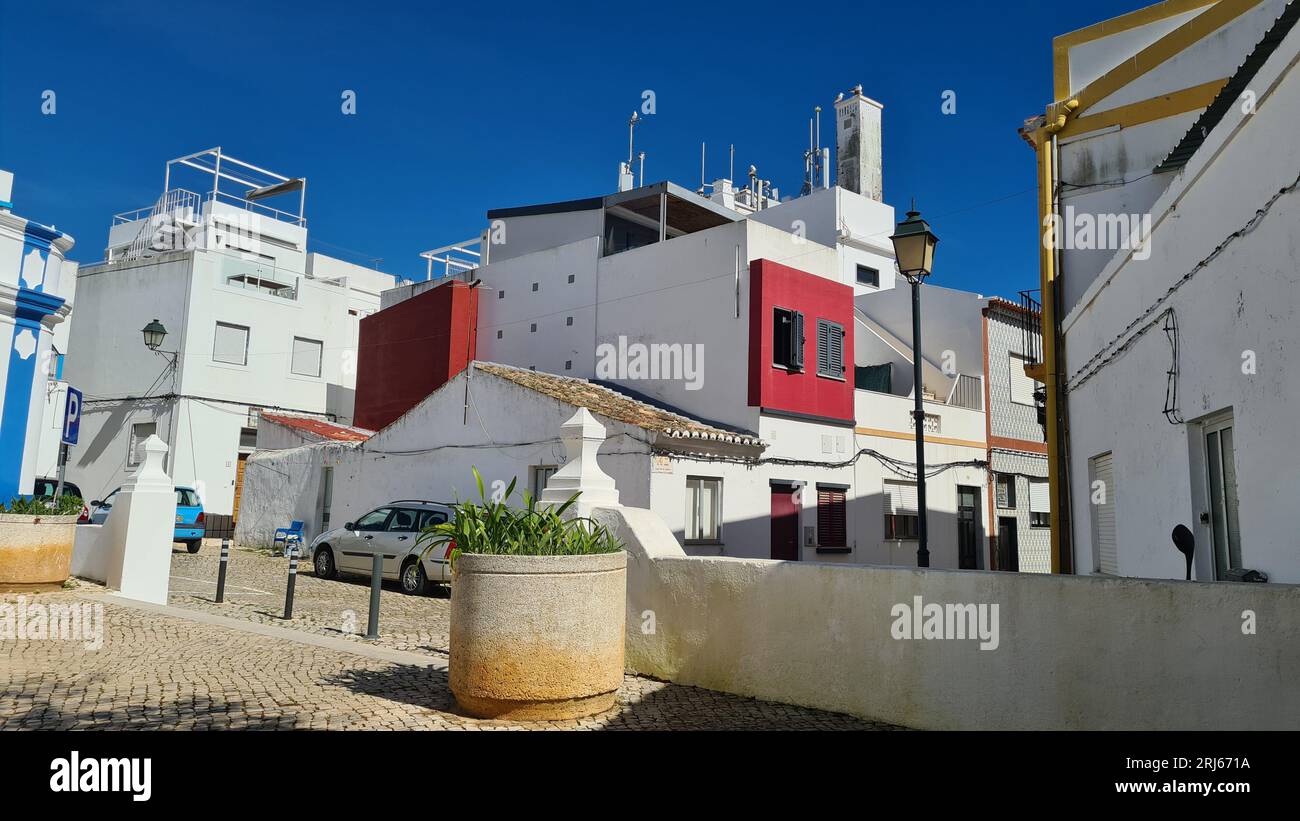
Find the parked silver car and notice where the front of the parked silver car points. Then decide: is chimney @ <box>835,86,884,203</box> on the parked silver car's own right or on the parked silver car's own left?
on the parked silver car's own right

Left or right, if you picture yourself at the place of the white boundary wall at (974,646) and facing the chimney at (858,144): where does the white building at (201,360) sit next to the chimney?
left

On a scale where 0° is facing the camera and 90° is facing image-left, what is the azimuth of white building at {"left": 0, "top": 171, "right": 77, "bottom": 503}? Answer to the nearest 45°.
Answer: approximately 315°

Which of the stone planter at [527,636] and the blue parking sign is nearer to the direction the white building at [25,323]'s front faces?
the stone planter

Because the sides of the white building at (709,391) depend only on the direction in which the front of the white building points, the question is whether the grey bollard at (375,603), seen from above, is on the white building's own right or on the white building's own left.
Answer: on the white building's own right

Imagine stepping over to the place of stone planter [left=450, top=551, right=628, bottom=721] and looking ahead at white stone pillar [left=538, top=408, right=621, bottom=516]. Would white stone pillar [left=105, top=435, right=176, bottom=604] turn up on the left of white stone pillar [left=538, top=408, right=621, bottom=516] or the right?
left

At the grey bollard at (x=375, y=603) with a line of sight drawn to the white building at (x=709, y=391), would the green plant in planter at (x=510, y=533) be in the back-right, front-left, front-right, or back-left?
back-right

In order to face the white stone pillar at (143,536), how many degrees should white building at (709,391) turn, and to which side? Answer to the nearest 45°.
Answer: approximately 90° to its right

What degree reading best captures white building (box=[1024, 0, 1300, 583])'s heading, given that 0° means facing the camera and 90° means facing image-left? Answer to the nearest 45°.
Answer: approximately 45°

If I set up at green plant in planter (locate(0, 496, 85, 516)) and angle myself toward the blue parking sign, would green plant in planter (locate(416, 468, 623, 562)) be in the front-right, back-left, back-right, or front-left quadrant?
back-right
